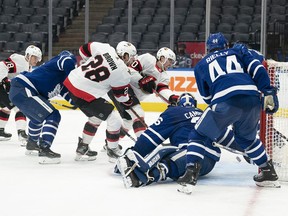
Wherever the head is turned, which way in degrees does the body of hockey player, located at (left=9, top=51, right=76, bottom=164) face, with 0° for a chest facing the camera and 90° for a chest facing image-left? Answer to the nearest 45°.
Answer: approximately 270°

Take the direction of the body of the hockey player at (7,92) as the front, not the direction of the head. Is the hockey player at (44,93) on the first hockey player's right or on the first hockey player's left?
on the first hockey player's right

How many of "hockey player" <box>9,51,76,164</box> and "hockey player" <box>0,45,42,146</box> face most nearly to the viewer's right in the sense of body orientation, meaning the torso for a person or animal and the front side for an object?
2

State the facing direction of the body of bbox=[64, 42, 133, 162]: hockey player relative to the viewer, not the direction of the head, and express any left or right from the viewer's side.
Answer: facing away from the viewer and to the right of the viewer

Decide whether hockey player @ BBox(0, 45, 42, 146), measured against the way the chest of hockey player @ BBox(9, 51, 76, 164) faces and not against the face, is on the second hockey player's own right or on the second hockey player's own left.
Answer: on the second hockey player's own left

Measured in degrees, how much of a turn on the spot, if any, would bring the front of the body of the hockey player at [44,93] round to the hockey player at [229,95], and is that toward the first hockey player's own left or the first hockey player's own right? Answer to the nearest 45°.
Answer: approximately 45° to the first hockey player's own right

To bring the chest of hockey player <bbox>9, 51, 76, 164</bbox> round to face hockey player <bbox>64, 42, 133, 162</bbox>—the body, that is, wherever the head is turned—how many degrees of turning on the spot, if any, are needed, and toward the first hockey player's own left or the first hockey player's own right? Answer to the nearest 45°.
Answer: approximately 45° to the first hockey player's own right

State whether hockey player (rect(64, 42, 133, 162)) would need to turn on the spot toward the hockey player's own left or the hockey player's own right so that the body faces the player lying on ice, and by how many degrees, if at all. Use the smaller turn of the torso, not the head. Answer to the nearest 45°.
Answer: approximately 90° to the hockey player's own right

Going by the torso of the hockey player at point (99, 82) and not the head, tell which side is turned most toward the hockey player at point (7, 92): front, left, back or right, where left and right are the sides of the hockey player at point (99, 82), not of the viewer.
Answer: left

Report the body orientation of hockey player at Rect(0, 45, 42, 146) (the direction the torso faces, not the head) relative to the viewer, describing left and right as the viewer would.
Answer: facing to the right of the viewer
